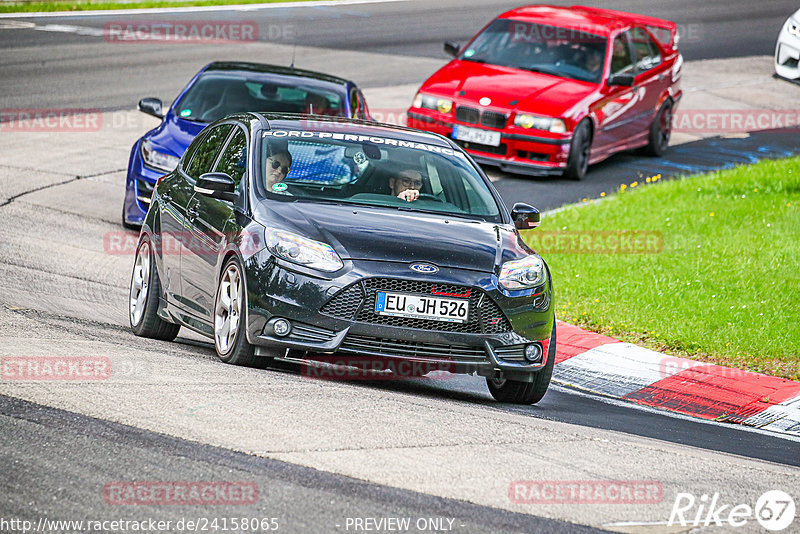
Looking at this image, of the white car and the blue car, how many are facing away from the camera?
0

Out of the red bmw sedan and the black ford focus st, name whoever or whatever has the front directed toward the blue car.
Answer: the red bmw sedan

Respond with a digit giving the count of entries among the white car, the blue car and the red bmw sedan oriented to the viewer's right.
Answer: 0

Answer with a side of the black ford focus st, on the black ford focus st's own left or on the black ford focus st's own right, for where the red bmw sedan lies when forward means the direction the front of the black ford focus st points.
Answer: on the black ford focus st's own left

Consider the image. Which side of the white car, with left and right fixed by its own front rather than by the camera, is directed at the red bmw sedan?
front

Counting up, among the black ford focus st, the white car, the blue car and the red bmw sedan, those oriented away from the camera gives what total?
0

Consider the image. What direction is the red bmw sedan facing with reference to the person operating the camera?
facing the viewer and to the left of the viewer

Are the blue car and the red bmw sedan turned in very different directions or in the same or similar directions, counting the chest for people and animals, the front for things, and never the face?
same or similar directions

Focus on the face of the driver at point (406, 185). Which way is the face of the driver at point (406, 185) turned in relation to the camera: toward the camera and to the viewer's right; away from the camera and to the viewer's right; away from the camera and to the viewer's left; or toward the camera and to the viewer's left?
toward the camera and to the viewer's right

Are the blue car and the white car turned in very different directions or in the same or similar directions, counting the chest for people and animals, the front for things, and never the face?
same or similar directions

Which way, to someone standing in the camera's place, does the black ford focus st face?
facing the viewer and to the right of the viewer

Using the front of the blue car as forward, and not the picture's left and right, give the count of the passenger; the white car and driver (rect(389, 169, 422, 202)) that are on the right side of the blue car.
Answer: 0

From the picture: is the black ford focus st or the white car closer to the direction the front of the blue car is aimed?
the black ford focus st

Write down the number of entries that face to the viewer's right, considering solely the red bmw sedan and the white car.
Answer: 0

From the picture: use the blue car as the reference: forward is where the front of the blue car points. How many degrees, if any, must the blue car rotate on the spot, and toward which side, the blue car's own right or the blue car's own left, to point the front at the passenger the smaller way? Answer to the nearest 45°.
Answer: approximately 45° to the blue car's own left

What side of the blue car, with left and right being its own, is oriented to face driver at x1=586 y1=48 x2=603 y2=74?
back

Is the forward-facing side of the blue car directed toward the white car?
no
